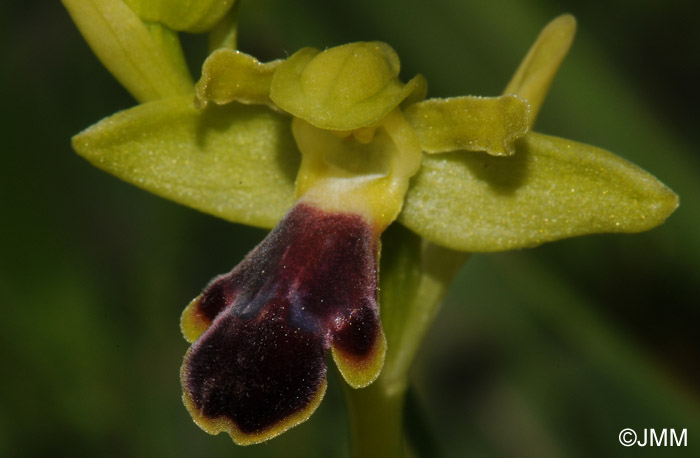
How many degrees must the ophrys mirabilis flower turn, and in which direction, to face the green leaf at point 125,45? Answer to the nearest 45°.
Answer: approximately 90° to its right

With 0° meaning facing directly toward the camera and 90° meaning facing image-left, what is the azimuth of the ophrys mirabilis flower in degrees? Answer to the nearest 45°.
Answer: approximately 0°
